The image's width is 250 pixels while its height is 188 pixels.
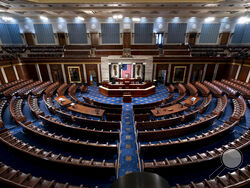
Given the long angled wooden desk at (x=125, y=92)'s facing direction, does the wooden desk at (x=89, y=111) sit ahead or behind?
ahead

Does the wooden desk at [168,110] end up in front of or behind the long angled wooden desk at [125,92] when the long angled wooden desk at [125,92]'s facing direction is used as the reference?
in front

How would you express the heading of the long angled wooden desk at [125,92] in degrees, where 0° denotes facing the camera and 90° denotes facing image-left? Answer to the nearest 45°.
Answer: approximately 0°

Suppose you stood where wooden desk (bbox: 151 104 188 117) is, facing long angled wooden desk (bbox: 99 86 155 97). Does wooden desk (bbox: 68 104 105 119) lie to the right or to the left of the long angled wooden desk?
left

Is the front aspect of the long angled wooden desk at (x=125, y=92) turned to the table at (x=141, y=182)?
yes
